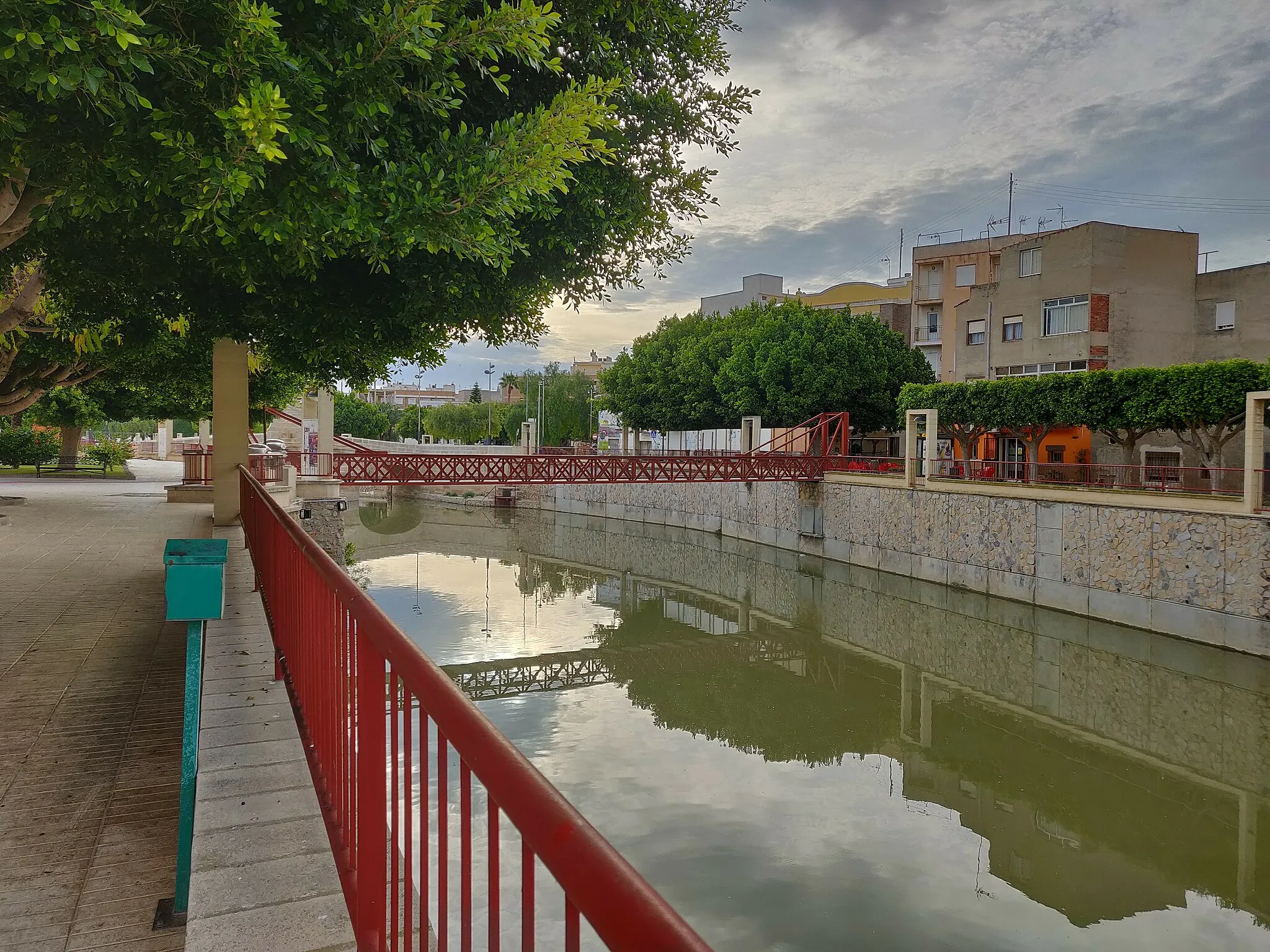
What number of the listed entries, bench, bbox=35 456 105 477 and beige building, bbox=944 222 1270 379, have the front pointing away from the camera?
0

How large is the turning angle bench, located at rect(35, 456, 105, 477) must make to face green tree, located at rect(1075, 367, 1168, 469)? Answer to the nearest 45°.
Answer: approximately 45° to its left

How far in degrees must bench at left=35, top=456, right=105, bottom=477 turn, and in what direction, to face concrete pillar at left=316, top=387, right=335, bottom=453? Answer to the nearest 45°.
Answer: approximately 45° to its left

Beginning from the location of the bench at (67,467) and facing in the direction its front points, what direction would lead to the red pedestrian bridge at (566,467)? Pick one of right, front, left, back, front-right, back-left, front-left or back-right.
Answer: front-left

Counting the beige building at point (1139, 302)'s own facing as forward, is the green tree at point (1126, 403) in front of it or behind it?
in front

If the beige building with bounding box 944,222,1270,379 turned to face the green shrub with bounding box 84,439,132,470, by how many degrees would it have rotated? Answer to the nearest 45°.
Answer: approximately 45° to its right

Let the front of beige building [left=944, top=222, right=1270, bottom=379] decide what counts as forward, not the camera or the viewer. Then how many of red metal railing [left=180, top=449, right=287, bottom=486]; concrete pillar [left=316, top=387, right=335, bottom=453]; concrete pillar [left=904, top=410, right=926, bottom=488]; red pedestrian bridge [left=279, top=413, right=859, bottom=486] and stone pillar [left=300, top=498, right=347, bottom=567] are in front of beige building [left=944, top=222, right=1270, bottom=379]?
5

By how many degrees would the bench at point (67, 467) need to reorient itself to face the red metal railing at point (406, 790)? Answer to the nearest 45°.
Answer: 0° — it already faces it

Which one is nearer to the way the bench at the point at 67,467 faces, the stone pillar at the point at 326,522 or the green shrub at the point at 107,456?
the stone pillar

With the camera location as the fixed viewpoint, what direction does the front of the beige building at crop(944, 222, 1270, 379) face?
facing the viewer and to the left of the viewer

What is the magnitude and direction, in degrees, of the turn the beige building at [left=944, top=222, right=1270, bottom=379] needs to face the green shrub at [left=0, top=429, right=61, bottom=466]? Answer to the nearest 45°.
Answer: approximately 45° to its right

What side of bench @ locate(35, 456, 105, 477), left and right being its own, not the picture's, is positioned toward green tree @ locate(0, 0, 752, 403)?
front

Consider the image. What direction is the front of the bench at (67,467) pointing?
toward the camera
